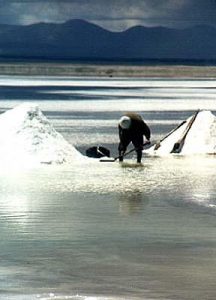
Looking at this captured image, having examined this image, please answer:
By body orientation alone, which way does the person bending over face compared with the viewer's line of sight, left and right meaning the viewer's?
facing the viewer and to the left of the viewer

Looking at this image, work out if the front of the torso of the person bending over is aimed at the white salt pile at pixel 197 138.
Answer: no

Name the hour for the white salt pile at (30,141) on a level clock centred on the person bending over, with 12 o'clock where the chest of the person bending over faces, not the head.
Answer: The white salt pile is roughly at 1 o'clock from the person bending over.

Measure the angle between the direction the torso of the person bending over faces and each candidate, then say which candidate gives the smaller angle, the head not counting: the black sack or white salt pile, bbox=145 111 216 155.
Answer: the black sack
